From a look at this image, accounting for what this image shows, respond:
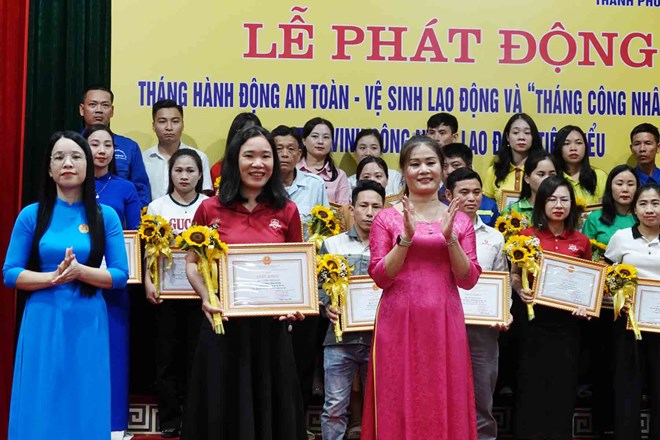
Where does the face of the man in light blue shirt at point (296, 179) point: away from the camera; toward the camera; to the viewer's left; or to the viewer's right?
toward the camera

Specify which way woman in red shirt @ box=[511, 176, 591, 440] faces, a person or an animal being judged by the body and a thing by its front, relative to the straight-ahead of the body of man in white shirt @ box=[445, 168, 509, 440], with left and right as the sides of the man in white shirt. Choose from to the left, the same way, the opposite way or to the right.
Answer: the same way

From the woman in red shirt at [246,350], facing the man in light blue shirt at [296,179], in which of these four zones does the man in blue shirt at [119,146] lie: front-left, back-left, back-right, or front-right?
front-left

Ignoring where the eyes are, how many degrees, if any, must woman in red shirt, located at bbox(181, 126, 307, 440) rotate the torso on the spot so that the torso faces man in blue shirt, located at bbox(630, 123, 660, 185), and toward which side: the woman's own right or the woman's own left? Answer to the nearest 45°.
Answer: approximately 135° to the woman's own left

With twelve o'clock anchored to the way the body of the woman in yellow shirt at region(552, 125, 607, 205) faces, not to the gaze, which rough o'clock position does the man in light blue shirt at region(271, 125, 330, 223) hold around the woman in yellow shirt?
The man in light blue shirt is roughly at 2 o'clock from the woman in yellow shirt.

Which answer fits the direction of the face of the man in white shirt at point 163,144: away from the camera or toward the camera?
toward the camera

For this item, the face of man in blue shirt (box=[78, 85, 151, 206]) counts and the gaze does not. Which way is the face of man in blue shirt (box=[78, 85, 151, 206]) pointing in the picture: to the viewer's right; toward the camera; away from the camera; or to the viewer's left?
toward the camera

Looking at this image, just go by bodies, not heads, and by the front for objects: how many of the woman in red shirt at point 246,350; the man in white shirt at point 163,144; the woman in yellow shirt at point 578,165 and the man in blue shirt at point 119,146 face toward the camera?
4

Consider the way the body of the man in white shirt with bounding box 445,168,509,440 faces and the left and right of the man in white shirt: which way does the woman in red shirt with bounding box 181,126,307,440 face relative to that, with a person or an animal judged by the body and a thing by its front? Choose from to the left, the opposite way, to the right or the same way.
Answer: the same way

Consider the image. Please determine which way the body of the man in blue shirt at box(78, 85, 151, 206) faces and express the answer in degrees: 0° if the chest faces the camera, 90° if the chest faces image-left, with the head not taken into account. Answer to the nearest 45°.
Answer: approximately 0°

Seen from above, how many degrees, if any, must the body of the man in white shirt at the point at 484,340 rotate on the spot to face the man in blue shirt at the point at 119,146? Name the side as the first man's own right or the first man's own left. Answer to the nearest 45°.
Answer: approximately 90° to the first man's own right

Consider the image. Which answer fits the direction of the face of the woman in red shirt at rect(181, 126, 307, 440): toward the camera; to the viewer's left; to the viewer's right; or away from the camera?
toward the camera

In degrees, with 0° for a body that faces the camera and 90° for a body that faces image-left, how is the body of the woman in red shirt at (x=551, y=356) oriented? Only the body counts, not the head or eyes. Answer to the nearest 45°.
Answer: approximately 0°

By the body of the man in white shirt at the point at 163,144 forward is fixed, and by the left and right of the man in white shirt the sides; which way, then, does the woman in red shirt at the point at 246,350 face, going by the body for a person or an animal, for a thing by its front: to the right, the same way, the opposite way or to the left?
the same way

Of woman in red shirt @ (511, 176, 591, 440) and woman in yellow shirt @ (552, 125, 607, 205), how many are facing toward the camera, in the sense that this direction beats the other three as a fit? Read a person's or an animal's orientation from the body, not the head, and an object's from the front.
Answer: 2

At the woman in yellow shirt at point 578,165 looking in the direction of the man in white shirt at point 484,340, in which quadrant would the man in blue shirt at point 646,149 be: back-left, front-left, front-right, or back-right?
back-left

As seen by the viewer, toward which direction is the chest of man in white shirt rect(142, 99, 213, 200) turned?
toward the camera

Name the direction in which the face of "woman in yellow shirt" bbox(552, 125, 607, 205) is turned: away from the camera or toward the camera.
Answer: toward the camera

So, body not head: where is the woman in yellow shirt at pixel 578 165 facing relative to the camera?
toward the camera
